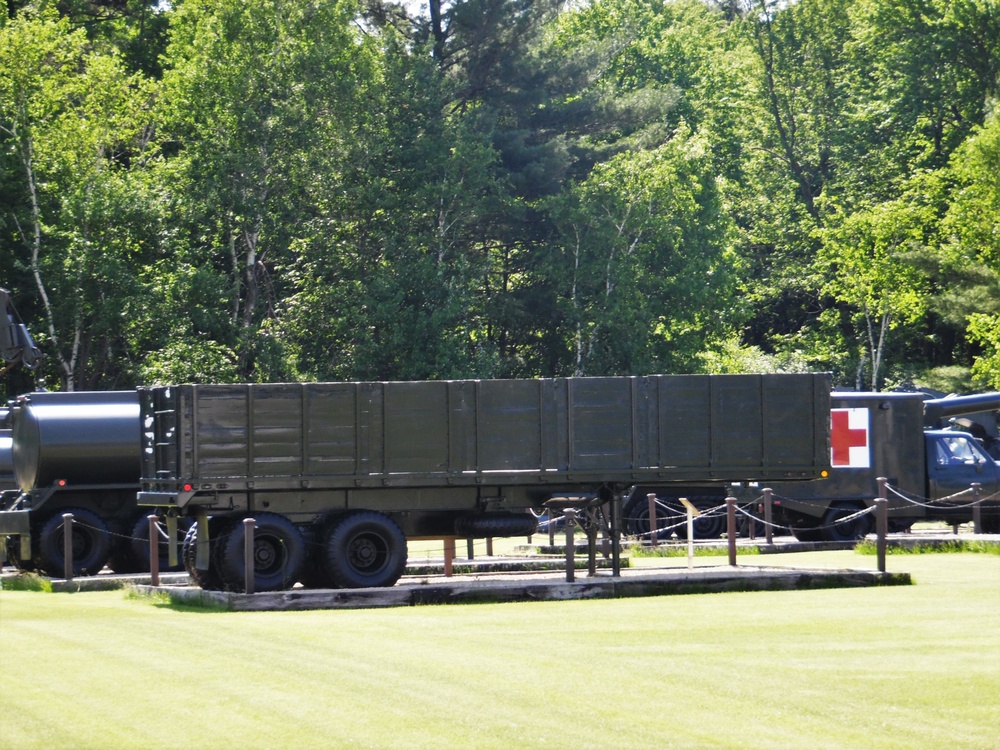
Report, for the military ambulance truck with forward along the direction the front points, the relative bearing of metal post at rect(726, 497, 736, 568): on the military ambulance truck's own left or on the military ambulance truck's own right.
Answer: on the military ambulance truck's own right

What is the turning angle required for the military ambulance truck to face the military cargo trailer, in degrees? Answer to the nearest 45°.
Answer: approximately 135° to its right

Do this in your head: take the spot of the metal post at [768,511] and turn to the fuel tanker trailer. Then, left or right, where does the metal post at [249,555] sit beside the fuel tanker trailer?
left

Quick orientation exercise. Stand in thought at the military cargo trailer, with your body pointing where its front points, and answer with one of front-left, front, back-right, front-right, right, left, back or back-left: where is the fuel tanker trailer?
back-left

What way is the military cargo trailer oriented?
to the viewer's right

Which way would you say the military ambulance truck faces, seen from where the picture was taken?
facing to the right of the viewer

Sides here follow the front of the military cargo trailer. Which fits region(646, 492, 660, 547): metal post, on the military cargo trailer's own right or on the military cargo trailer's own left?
on the military cargo trailer's own left

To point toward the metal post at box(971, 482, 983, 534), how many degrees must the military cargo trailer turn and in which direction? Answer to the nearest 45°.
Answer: approximately 45° to its left

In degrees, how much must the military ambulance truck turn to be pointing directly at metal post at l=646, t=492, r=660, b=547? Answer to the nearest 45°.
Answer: approximately 135° to its right

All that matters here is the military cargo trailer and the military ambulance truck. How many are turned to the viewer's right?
2

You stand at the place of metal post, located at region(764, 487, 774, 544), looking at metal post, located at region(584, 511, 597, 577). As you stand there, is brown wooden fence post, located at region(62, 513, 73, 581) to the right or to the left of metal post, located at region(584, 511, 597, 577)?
right
